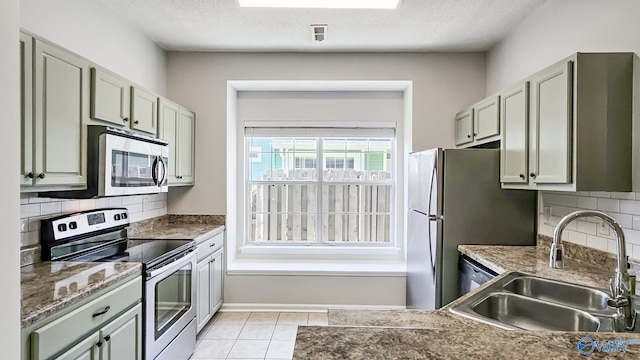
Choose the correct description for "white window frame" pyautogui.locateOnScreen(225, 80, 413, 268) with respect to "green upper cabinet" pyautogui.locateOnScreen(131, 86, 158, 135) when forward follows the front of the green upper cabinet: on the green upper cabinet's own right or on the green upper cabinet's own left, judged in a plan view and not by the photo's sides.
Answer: on the green upper cabinet's own left

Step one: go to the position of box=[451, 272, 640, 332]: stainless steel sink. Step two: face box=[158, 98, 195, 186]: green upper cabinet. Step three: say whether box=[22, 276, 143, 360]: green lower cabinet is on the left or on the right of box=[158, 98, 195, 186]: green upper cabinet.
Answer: left

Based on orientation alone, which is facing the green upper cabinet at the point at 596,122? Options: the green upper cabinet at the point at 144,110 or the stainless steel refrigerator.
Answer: the green upper cabinet at the point at 144,110

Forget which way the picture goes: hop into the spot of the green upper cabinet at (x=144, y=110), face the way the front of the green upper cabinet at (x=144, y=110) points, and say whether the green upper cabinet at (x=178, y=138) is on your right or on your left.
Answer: on your left

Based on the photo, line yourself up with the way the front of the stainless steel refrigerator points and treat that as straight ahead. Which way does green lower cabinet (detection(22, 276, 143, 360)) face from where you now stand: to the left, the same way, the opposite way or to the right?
the opposite way

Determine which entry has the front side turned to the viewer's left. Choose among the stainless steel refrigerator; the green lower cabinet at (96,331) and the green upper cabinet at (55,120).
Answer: the stainless steel refrigerator

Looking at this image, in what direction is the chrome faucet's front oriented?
to the viewer's left

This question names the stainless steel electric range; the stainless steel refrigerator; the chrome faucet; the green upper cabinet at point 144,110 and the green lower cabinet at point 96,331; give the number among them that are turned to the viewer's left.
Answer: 2

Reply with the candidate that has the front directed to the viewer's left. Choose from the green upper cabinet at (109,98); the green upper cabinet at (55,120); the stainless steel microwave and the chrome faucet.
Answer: the chrome faucet

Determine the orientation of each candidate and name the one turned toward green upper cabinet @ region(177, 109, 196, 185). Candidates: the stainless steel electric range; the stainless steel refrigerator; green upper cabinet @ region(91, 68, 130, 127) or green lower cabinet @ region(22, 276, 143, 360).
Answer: the stainless steel refrigerator

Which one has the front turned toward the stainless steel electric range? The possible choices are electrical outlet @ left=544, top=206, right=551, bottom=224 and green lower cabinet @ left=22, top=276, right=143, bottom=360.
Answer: the electrical outlet

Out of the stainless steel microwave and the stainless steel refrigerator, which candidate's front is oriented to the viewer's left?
the stainless steel refrigerator

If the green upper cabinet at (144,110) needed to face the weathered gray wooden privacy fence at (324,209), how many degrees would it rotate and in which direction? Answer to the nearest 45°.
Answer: approximately 90° to its left
